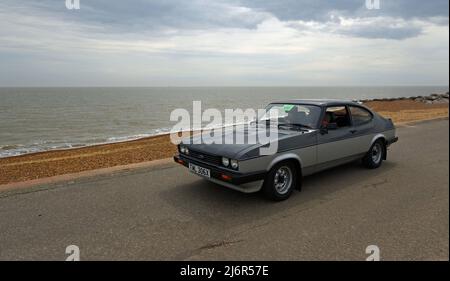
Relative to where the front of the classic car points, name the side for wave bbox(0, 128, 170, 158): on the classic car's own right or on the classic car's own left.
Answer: on the classic car's own right

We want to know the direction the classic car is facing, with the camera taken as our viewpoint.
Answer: facing the viewer and to the left of the viewer
